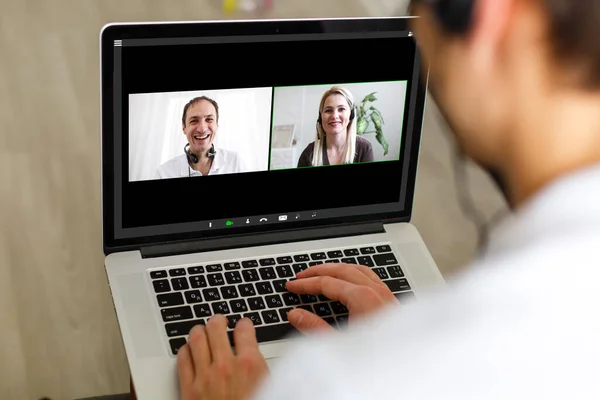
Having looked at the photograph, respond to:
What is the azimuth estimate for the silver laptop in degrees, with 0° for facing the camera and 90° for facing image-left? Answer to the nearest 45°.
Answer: approximately 0°
